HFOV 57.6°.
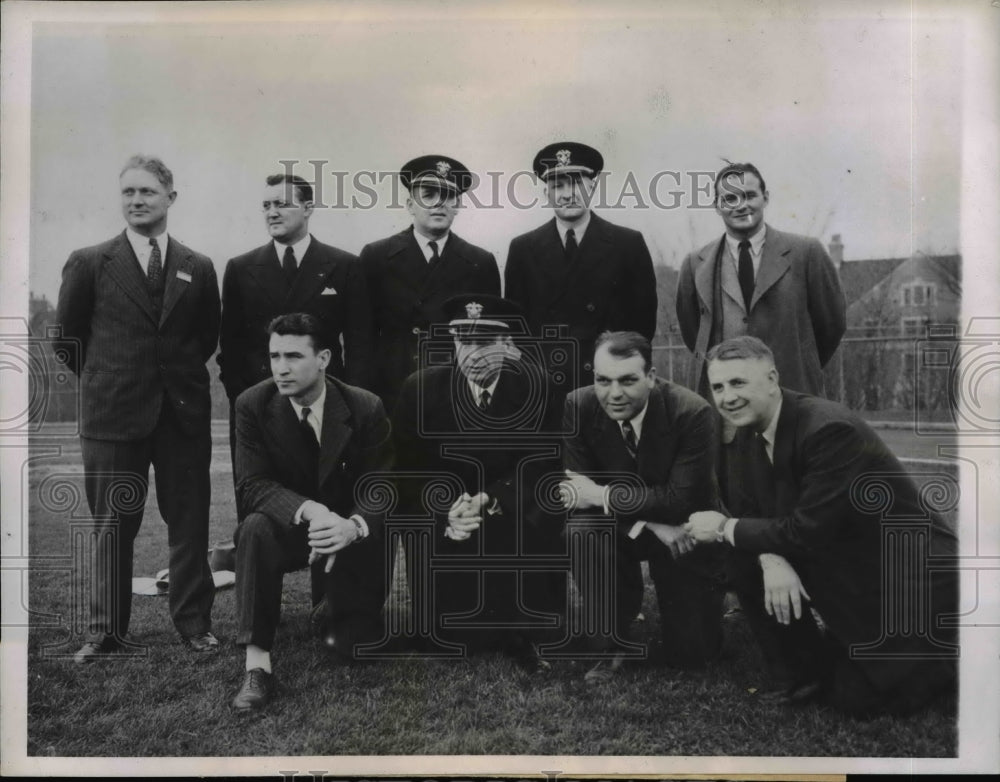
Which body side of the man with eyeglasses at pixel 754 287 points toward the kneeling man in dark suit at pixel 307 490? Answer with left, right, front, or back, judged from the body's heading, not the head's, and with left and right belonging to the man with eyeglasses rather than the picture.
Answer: right

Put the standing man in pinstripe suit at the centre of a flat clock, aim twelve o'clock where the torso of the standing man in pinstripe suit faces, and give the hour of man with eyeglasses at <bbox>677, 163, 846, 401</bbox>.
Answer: The man with eyeglasses is roughly at 10 o'clock from the standing man in pinstripe suit.

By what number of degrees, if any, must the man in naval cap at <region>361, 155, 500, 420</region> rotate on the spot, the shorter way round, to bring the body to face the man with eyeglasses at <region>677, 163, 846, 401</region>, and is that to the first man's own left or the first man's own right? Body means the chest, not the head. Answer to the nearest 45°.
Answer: approximately 90° to the first man's own left

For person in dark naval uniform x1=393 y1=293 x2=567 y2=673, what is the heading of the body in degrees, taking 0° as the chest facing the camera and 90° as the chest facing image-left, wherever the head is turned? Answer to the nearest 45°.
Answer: approximately 0°

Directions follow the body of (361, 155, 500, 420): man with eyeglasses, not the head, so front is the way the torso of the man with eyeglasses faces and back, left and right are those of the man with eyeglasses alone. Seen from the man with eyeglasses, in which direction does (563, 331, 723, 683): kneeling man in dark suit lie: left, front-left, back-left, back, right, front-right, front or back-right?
left

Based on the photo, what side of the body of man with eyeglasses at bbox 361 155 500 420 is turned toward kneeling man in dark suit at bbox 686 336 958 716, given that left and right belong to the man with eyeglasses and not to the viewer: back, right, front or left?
left

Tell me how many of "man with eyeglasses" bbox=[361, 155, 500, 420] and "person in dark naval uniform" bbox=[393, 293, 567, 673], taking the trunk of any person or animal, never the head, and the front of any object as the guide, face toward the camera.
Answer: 2

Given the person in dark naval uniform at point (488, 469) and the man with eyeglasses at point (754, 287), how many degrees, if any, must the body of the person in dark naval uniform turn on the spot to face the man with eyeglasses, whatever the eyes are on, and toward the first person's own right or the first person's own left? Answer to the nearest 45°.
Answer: approximately 90° to the first person's own left
